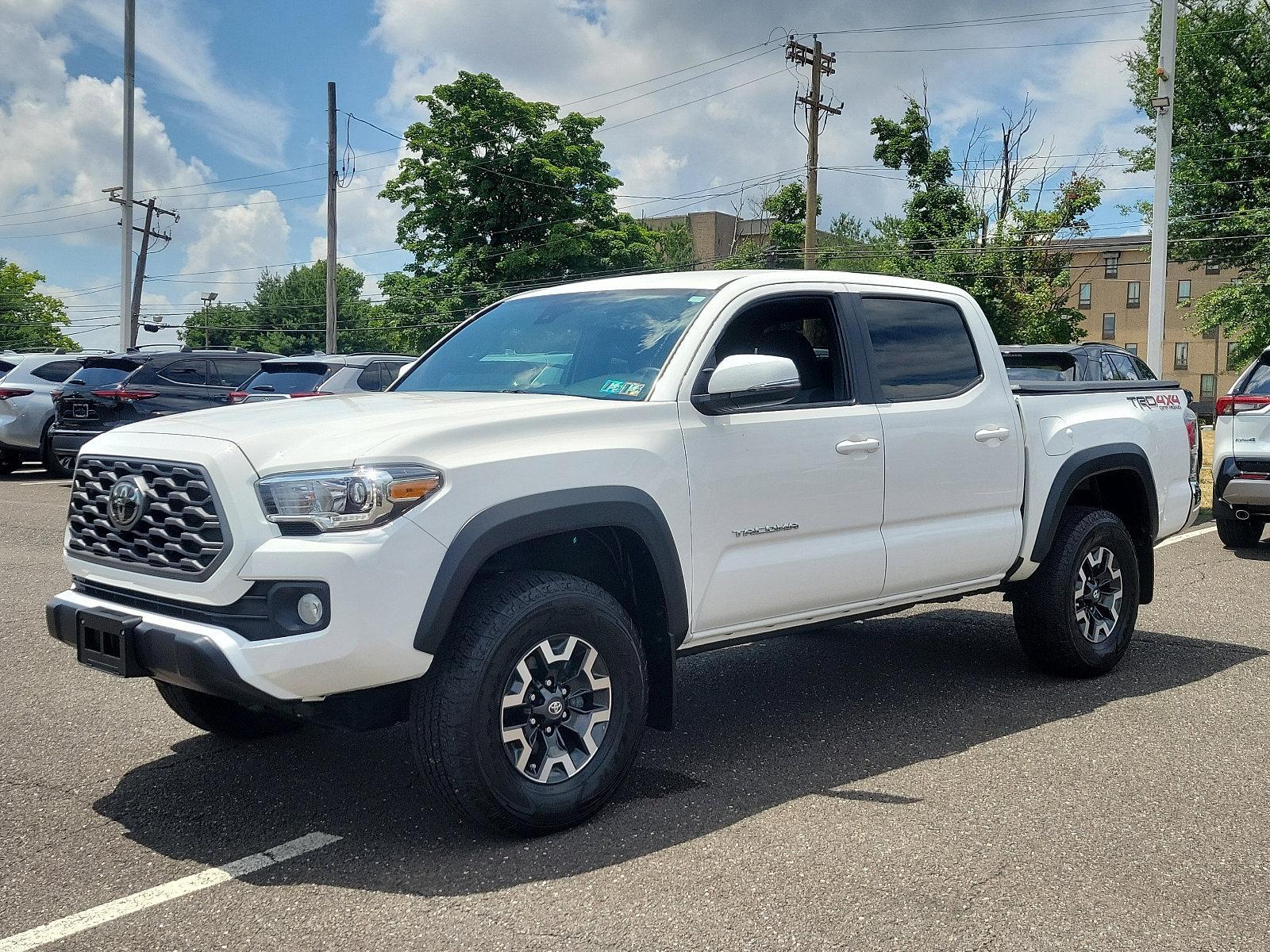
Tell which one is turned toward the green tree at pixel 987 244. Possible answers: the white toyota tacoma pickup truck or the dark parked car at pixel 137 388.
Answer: the dark parked car

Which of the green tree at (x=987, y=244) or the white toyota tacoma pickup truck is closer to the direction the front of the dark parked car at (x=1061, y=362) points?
the green tree

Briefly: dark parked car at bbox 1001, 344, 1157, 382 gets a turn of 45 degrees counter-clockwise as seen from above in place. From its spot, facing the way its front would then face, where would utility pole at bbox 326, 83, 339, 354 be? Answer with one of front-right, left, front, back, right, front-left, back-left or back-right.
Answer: front-left

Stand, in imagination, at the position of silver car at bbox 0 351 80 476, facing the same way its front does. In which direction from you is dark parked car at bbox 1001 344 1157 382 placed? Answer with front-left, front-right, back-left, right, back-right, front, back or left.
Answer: right

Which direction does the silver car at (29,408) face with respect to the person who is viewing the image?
facing away from the viewer and to the right of the viewer

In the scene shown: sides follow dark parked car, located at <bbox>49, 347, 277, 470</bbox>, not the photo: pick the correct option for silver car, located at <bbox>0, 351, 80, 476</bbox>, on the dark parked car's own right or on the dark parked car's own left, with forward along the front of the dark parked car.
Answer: on the dark parked car's own left

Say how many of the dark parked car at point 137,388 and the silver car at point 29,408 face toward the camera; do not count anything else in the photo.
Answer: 0

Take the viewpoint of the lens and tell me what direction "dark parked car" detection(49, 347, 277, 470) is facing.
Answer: facing away from the viewer and to the right of the viewer

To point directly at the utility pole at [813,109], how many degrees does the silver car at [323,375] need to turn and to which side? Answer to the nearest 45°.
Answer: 0° — it already faces it

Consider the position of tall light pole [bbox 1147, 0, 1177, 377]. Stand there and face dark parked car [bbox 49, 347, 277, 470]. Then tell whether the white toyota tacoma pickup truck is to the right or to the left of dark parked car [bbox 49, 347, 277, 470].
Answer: left

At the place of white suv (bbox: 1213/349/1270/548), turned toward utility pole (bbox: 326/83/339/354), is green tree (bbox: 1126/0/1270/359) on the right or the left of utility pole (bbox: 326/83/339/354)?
right

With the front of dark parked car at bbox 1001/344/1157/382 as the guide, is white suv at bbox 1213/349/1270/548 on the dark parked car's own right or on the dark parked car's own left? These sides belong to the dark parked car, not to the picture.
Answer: on the dark parked car's own right

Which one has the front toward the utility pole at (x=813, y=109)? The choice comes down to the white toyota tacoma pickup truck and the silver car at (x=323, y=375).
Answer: the silver car

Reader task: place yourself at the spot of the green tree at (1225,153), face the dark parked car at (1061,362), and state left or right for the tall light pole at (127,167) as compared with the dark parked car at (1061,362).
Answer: right

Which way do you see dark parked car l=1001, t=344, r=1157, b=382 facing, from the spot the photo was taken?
facing away from the viewer and to the right of the viewer

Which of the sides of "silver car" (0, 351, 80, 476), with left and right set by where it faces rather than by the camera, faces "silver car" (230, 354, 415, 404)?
right
